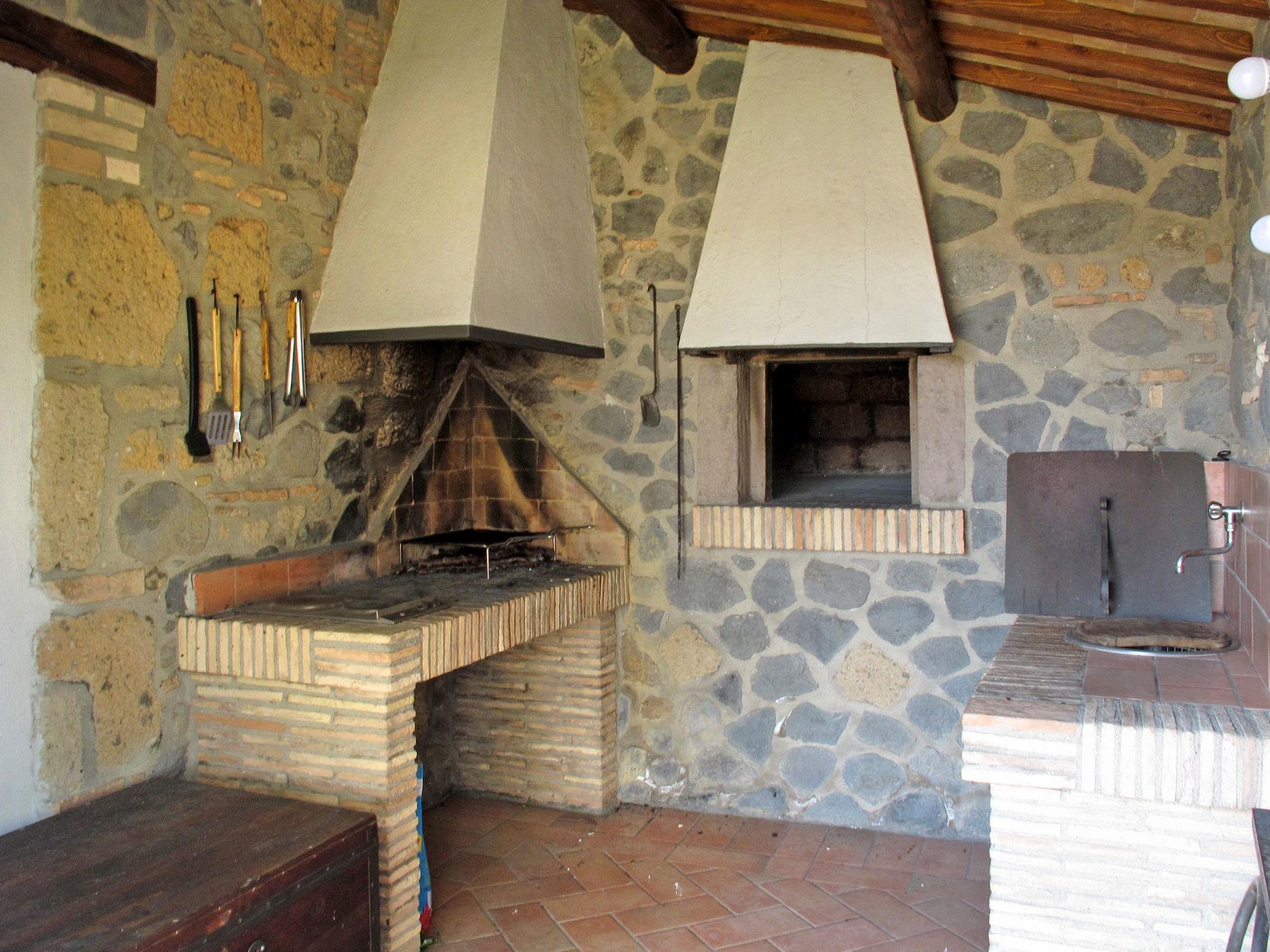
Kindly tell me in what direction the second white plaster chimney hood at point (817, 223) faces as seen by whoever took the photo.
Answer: facing the viewer

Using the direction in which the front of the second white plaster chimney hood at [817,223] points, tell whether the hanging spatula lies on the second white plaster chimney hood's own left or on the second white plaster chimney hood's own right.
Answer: on the second white plaster chimney hood's own right

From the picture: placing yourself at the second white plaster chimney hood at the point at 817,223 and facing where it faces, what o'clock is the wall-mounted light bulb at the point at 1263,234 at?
The wall-mounted light bulb is roughly at 11 o'clock from the second white plaster chimney hood.

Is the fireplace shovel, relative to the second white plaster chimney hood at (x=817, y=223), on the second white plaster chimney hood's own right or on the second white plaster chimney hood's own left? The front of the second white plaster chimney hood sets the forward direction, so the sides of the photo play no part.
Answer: on the second white plaster chimney hood's own right

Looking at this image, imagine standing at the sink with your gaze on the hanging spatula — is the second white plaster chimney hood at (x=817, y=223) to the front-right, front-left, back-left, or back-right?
front-right

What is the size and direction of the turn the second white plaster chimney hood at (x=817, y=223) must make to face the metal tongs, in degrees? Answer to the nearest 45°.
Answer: approximately 90° to its right

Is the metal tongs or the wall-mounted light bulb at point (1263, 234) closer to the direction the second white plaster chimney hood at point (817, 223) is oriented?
the wall-mounted light bulb

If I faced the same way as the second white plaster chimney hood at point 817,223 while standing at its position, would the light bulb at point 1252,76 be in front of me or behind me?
in front
